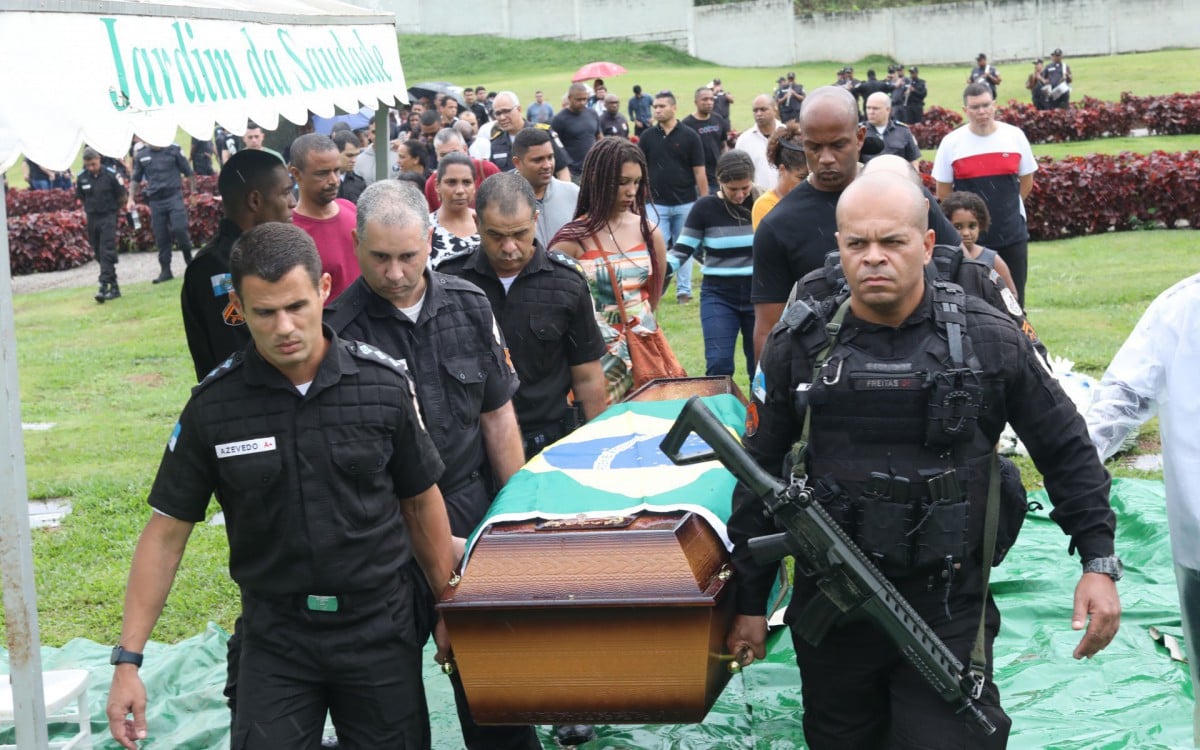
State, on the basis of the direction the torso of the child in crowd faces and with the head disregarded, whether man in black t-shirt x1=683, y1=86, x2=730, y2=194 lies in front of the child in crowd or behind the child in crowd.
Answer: behind

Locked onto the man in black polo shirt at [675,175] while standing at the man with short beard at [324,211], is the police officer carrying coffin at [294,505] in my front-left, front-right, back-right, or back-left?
back-right

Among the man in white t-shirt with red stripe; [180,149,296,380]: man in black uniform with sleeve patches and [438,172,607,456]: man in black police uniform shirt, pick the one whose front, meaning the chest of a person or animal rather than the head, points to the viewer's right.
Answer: [180,149,296,380]: man in black uniform with sleeve patches

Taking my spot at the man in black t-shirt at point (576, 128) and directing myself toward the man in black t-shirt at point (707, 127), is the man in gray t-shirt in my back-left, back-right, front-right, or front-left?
back-right

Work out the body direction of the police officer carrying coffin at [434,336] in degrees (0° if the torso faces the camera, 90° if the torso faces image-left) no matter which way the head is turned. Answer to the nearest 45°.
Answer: approximately 0°

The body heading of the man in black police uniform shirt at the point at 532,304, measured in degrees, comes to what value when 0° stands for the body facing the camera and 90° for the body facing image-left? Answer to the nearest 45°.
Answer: approximately 0°

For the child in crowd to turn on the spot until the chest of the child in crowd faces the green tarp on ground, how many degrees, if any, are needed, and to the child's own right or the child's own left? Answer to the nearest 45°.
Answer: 0° — they already face it

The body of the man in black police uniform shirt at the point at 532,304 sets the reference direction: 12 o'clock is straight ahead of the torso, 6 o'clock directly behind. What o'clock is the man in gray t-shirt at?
The man in gray t-shirt is roughly at 6 o'clock from the man in black police uniform shirt.

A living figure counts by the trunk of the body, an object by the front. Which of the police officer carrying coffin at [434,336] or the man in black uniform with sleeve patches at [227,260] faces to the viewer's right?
the man in black uniform with sleeve patches
